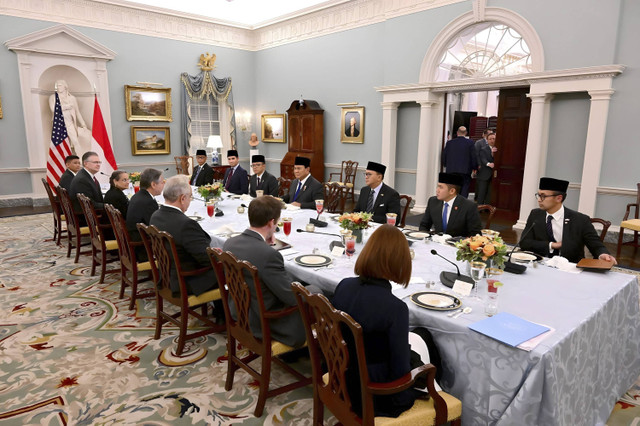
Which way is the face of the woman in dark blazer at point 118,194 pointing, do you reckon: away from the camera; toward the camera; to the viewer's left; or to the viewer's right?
to the viewer's right

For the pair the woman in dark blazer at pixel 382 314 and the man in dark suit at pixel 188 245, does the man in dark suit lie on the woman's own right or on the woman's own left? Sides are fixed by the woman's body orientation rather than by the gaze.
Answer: on the woman's own left

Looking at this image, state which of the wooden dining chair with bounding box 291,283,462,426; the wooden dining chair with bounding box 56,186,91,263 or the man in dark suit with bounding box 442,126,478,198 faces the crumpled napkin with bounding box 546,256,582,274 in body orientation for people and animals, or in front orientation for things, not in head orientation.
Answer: the wooden dining chair with bounding box 291,283,462,426

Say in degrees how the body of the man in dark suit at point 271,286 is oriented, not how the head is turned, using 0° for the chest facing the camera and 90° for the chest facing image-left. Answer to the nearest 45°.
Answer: approximately 225°

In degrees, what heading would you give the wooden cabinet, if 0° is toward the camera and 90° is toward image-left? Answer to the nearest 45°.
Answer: approximately 45°
